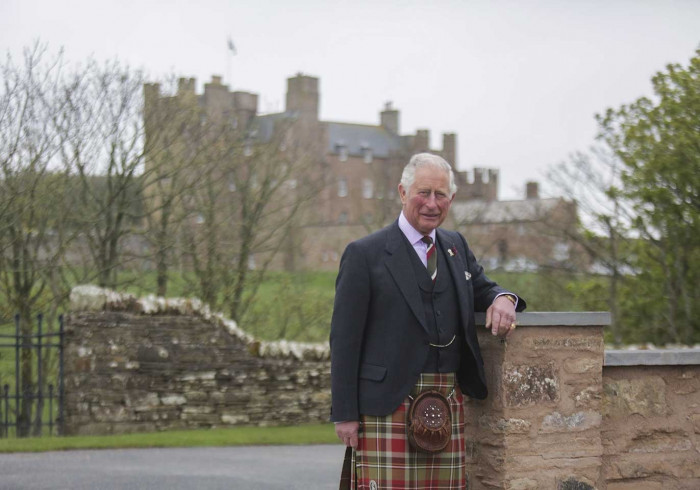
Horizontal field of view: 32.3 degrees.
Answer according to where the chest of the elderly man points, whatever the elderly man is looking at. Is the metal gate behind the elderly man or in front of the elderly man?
behind

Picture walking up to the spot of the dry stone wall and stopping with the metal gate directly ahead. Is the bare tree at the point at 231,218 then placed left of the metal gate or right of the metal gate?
right

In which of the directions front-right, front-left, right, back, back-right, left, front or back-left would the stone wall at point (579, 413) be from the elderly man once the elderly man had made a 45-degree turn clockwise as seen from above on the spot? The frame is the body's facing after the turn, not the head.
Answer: back-left

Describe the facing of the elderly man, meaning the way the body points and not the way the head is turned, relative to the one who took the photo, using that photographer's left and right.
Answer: facing the viewer and to the right of the viewer

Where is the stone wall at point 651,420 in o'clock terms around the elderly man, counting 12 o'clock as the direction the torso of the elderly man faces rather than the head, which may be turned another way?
The stone wall is roughly at 9 o'clock from the elderly man.

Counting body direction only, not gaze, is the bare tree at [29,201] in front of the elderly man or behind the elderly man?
behind

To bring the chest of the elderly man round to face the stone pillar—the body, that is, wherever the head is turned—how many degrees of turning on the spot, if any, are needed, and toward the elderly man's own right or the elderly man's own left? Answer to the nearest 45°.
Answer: approximately 90° to the elderly man's own left
